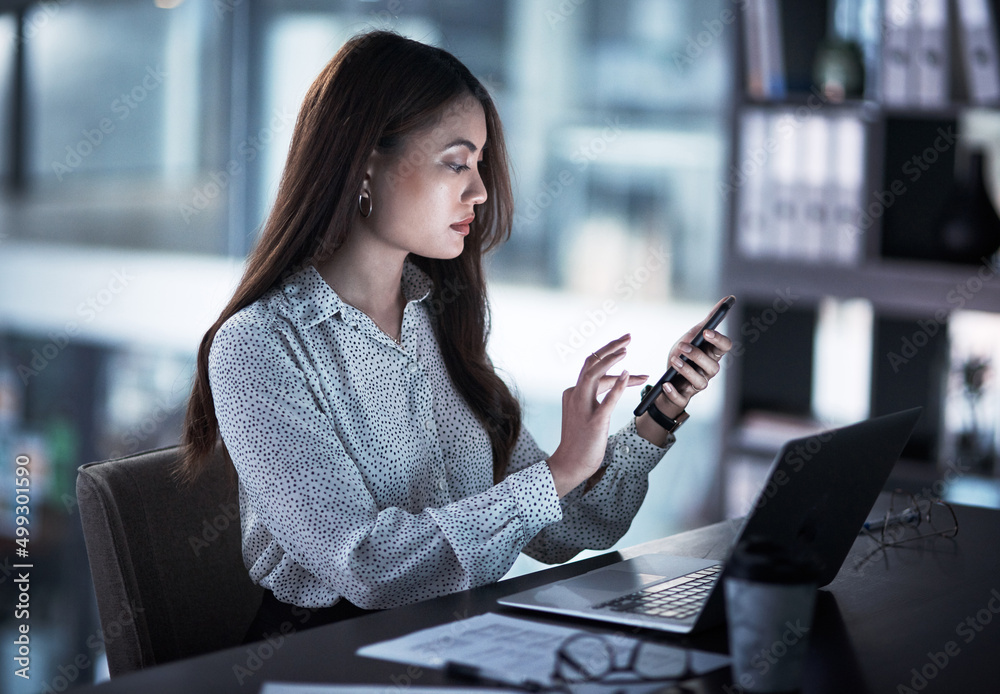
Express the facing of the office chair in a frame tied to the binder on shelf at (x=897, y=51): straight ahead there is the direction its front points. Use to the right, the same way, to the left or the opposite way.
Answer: to the left

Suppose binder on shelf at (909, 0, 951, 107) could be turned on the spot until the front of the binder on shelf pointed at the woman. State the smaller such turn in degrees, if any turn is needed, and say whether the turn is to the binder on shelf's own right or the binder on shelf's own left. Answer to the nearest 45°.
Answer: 0° — it already faces them

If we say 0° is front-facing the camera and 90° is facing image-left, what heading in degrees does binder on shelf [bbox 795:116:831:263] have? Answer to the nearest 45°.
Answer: approximately 0°

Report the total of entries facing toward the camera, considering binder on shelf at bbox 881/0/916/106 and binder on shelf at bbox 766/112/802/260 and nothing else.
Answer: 2

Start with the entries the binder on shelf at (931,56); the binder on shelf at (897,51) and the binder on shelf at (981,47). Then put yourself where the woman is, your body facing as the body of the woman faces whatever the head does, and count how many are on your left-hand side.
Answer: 3
